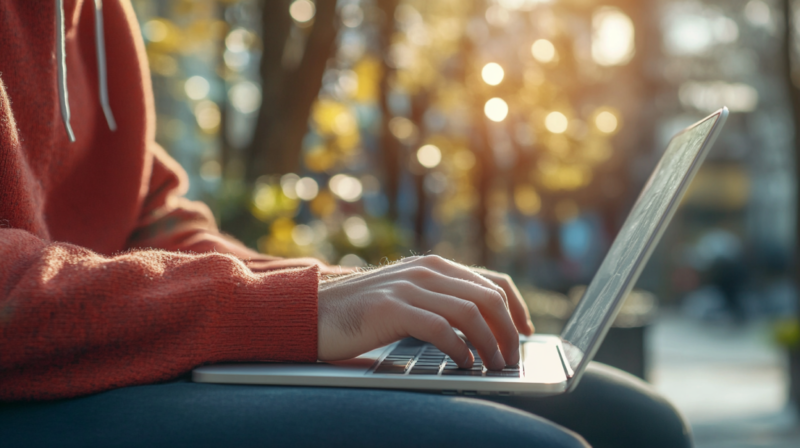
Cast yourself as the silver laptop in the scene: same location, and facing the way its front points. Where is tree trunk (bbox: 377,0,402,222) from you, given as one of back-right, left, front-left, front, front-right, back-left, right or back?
right

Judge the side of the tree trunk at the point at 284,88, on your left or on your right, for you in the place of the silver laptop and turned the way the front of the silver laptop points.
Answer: on your right

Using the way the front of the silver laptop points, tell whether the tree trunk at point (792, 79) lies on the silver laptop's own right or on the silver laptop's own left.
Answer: on the silver laptop's own right

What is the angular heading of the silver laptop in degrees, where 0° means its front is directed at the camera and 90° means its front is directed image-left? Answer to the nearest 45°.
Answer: approximately 90°

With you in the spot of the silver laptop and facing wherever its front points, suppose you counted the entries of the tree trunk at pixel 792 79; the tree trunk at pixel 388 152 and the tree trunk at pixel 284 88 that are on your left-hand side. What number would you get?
0
